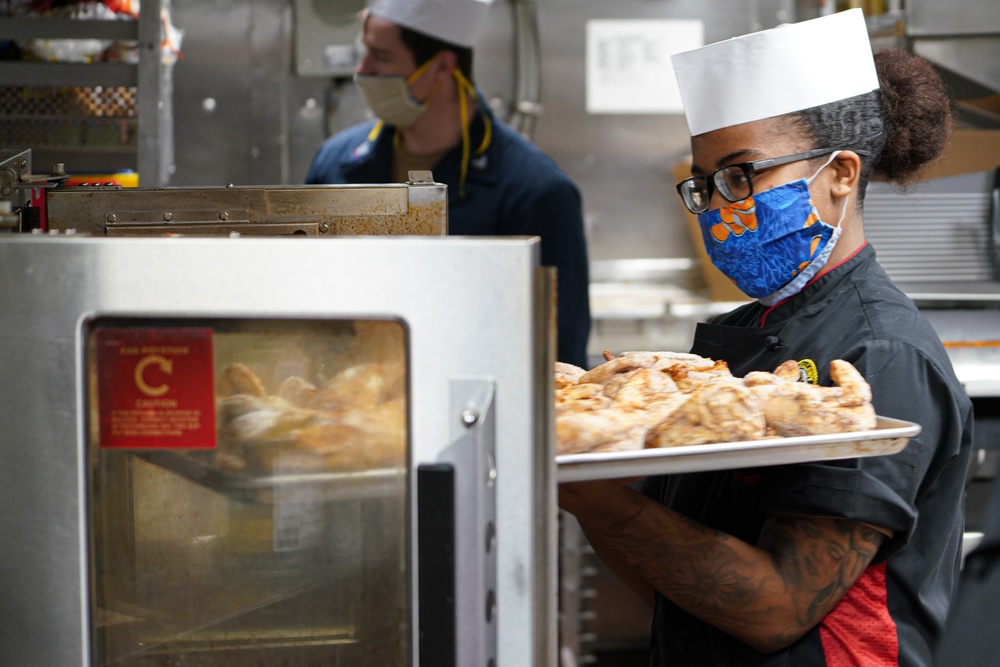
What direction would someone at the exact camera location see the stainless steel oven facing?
facing the viewer

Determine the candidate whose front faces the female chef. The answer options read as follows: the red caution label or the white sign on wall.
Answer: the white sign on wall

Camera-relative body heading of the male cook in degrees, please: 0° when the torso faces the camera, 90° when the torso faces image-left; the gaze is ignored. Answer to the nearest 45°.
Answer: approximately 45°

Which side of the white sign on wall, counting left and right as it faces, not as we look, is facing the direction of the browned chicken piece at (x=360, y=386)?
front

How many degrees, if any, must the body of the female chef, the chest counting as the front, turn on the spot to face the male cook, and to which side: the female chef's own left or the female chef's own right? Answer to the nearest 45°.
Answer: approximately 90° to the female chef's own right

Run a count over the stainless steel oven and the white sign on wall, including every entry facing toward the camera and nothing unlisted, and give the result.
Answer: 2

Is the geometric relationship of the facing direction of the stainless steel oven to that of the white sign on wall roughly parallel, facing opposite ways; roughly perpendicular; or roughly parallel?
roughly parallel

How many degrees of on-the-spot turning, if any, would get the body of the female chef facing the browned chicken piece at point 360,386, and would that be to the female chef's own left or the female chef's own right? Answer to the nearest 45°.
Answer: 0° — they already face it

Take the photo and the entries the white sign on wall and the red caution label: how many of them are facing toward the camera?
2

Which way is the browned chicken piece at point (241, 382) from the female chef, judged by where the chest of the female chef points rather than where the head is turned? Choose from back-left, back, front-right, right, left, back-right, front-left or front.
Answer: front

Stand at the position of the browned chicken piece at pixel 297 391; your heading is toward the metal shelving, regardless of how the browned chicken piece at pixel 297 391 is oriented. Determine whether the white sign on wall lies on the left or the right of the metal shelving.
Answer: right

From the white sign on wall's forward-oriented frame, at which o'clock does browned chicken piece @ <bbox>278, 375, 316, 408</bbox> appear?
The browned chicken piece is roughly at 12 o'clock from the white sign on wall.

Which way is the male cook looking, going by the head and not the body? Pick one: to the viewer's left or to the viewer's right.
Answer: to the viewer's left

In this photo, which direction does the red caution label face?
toward the camera
